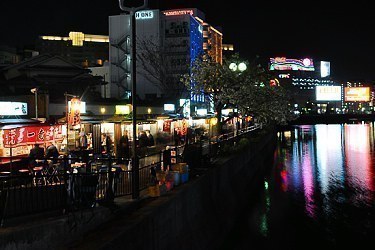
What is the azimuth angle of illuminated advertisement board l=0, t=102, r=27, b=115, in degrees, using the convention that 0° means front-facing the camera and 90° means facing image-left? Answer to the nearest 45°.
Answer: approximately 0°

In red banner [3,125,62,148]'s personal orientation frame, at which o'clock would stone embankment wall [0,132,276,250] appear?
The stone embankment wall is roughly at 1 o'clock from the red banner.

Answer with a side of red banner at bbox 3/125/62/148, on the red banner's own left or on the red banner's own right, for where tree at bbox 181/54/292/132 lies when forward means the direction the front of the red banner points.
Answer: on the red banner's own left

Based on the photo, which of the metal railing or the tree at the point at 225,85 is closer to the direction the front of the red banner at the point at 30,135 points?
the metal railing

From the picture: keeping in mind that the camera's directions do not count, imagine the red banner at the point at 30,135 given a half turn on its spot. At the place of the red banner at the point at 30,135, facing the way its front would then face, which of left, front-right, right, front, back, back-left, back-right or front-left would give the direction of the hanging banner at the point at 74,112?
right

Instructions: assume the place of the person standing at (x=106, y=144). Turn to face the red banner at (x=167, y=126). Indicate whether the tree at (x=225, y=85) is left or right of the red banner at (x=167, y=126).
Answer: right

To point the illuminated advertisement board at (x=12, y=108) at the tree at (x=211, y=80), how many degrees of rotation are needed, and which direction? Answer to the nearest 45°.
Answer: approximately 135° to its left

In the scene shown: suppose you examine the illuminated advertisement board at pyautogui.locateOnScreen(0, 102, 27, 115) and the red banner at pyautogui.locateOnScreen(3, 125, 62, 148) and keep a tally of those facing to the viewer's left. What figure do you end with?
0

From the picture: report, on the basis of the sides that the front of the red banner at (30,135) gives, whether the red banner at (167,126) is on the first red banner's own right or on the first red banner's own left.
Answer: on the first red banner's own left

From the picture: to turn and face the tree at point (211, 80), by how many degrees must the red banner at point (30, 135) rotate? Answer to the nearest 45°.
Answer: approximately 90° to its left

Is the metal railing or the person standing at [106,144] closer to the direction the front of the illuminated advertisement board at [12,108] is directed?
the metal railing

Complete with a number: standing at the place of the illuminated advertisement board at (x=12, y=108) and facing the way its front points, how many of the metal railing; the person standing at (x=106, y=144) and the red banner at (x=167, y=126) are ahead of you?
1

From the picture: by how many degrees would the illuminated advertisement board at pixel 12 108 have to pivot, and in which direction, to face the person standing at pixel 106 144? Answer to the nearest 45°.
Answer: approximately 135° to its left

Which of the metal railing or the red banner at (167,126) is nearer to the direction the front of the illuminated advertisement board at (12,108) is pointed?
the metal railing
